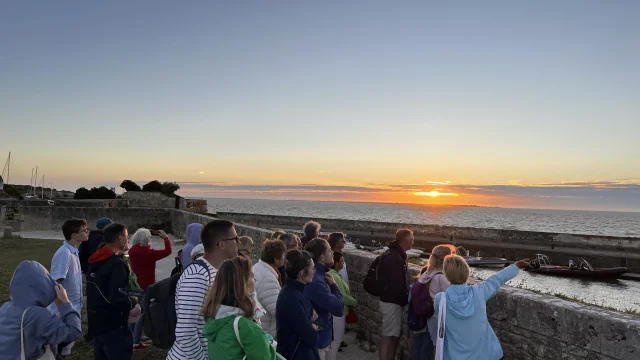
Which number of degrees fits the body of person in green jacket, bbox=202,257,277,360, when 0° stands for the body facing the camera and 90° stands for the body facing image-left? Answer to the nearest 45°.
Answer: approximately 225°

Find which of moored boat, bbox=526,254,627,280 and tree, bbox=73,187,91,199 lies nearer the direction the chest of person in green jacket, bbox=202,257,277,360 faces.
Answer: the moored boat

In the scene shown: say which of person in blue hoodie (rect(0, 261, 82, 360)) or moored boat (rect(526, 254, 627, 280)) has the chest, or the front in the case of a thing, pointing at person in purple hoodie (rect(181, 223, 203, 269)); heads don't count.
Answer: person in blue hoodie (rect(0, 261, 82, 360))

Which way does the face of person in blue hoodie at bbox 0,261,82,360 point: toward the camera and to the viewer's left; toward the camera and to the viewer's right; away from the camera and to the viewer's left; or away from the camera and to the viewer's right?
away from the camera and to the viewer's right

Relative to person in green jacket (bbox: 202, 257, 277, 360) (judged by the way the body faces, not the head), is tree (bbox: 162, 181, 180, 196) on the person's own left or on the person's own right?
on the person's own left

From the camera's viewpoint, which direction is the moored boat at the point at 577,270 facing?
to the viewer's right

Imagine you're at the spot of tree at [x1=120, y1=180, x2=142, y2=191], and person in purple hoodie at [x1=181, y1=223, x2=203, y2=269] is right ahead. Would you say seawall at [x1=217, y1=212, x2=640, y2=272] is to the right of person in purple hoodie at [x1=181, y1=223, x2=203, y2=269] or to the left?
left

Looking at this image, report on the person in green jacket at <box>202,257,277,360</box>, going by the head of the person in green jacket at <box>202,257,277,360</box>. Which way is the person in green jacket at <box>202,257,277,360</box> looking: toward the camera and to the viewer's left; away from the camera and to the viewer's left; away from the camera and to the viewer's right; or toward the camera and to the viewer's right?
away from the camera and to the viewer's right

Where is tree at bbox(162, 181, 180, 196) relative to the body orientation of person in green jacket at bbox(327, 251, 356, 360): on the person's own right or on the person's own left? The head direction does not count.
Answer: on the person's own left

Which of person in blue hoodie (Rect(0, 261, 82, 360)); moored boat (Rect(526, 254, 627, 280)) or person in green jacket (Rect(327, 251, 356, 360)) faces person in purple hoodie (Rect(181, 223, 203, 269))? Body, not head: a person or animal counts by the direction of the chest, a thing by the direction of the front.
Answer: person in blue hoodie (Rect(0, 261, 82, 360))

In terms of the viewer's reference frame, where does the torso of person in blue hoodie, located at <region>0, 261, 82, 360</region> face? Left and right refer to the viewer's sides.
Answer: facing away from the viewer and to the right of the viewer
